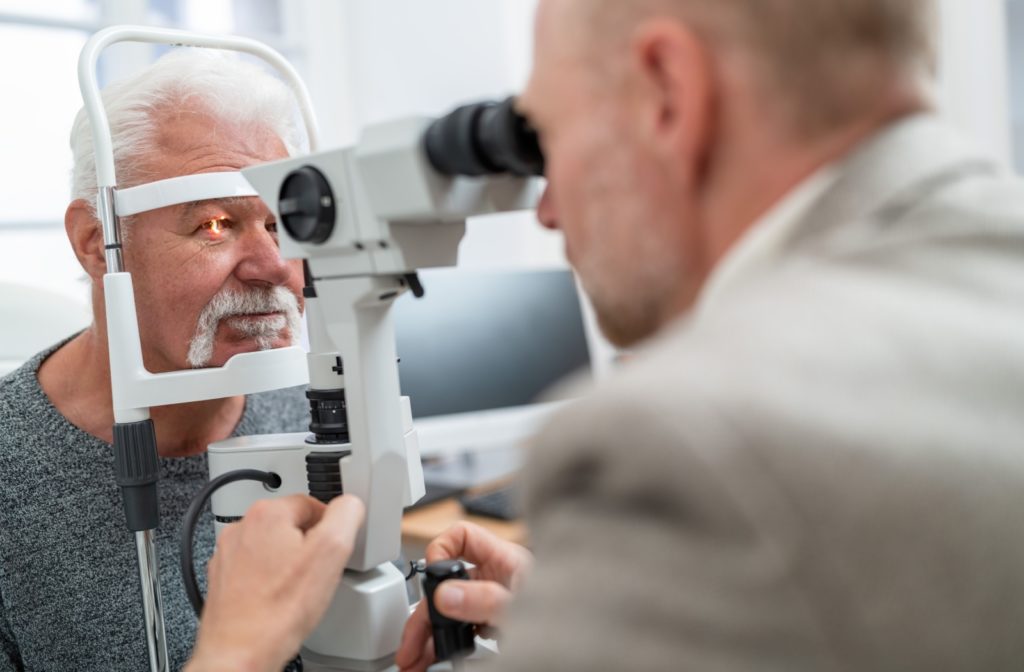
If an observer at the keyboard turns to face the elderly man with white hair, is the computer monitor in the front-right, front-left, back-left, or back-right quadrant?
back-right

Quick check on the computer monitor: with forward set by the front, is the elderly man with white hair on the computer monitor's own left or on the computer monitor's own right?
on the computer monitor's own right

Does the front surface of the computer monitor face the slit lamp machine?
no

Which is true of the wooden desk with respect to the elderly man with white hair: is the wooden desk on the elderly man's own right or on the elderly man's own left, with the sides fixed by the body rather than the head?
on the elderly man's own left

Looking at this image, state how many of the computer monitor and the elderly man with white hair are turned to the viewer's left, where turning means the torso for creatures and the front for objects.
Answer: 0

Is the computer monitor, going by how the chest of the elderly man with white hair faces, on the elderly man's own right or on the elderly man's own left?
on the elderly man's own left

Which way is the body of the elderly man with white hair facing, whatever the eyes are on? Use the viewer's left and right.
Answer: facing the viewer and to the right of the viewer

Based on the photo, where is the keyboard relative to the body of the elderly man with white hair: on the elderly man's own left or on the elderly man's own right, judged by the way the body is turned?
on the elderly man's own left

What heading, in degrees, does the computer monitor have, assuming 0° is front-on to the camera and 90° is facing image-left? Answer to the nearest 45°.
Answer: approximately 315°
